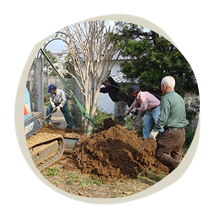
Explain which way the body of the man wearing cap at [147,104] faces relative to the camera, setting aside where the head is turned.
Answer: to the viewer's left

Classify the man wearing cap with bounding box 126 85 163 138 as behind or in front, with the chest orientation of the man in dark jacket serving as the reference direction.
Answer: behind

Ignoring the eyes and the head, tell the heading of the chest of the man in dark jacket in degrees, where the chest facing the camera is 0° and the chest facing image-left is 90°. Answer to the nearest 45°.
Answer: approximately 90°

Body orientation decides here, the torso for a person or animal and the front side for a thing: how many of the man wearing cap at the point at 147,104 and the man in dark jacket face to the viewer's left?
2

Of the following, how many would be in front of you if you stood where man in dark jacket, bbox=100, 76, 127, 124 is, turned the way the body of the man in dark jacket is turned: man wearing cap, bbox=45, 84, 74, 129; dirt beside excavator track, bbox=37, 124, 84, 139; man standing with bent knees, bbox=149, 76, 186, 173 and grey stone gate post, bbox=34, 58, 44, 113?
3

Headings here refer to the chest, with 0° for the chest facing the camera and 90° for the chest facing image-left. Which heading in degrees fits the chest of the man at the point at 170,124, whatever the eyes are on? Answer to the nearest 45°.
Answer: approximately 135°
